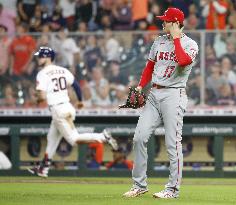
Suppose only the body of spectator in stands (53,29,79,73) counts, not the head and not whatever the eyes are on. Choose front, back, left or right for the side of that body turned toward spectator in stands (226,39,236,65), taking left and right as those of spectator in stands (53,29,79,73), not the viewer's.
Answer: left

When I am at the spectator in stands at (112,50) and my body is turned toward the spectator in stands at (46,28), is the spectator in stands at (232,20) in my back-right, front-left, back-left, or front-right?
back-right

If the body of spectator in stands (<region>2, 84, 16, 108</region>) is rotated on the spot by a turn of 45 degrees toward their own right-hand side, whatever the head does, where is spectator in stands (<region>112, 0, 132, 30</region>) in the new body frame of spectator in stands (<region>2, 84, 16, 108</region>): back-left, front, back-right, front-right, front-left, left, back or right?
back-left

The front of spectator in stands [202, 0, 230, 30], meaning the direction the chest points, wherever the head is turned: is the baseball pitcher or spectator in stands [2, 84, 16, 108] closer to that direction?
the baseball pitcher

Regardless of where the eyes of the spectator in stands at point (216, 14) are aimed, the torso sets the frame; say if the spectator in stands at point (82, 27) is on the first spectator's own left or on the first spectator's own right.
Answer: on the first spectator's own right

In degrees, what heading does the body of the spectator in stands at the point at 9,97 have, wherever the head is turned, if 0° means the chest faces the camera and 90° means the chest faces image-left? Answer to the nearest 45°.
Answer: approximately 0°
